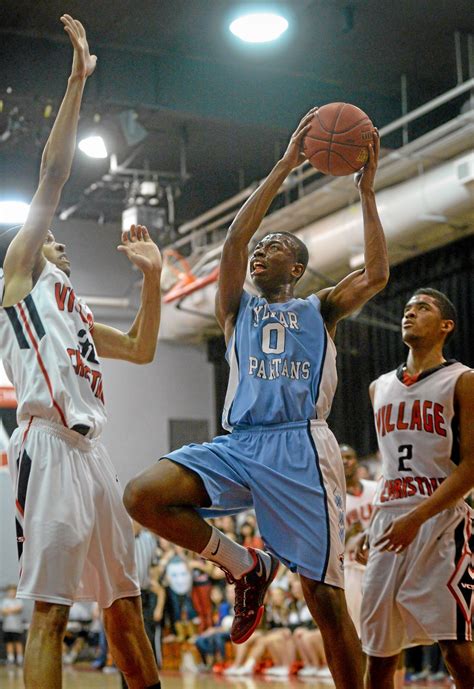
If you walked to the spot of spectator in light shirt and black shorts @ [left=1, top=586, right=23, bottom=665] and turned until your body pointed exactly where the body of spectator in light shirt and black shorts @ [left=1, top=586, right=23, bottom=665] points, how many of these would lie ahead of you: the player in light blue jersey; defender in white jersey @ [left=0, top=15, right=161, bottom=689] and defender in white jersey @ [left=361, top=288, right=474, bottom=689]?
3

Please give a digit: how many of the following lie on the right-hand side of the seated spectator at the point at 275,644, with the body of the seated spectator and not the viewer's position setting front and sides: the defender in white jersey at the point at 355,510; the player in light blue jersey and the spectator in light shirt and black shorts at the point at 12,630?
1

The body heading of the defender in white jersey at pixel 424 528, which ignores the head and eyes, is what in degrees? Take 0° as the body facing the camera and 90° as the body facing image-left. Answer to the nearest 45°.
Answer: approximately 45°

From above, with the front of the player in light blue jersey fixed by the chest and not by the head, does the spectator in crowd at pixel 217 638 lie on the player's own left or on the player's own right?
on the player's own right

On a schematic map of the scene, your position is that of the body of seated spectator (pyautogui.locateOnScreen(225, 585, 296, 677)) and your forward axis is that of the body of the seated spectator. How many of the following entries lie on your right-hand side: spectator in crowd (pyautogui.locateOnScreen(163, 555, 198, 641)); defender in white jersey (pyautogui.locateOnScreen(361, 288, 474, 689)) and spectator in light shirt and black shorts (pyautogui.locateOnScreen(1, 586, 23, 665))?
2

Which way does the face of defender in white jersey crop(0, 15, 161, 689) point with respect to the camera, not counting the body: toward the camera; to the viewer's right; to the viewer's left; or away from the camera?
to the viewer's right

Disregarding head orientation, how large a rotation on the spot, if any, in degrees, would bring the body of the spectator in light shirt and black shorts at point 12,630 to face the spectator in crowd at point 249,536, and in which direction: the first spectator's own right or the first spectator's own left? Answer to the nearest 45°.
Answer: approximately 45° to the first spectator's own left

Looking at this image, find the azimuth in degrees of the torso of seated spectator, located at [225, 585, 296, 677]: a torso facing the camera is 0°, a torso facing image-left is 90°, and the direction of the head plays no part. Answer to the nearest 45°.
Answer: approximately 45°
